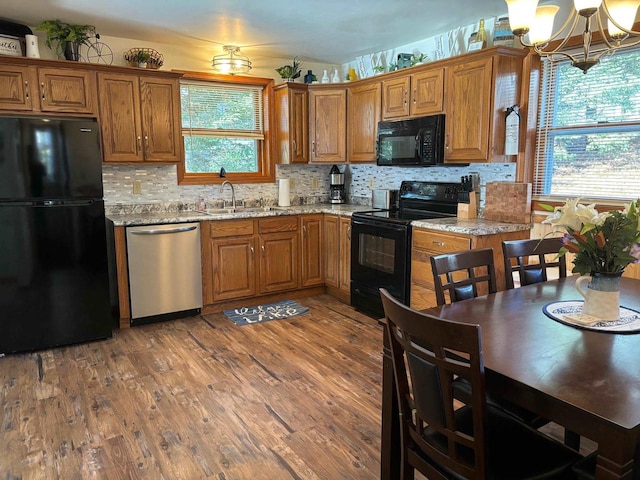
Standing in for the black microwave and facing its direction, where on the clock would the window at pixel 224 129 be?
The window is roughly at 2 o'clock from the black microwave.

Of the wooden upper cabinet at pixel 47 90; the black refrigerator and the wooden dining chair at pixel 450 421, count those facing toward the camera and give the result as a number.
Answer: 2

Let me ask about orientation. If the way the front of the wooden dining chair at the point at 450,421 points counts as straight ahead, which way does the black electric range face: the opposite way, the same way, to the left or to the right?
the opposite way

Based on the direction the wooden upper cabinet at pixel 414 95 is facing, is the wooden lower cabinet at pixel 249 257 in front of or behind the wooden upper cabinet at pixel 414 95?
in front

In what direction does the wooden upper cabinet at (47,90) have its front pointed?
toward the camera

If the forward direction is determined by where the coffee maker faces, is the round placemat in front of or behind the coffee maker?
in front

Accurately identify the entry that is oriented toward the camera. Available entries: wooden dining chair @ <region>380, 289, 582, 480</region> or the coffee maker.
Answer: the coffee maker

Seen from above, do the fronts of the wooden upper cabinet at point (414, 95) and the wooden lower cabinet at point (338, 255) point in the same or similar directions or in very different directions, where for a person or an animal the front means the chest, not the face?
same or similar directions

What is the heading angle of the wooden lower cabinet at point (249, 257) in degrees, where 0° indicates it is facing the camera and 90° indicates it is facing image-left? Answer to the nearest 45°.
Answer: approximately 315°

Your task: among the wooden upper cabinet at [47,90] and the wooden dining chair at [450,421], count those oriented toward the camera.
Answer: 1

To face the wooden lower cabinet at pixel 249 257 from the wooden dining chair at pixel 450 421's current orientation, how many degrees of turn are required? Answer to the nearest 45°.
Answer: approximately 90° to its left

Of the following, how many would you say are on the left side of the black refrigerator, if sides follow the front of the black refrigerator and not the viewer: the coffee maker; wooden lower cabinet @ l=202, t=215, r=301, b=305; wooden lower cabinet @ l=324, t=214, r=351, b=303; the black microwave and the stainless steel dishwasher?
5

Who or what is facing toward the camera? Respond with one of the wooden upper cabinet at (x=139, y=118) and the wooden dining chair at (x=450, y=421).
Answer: the wooden upper cabinet

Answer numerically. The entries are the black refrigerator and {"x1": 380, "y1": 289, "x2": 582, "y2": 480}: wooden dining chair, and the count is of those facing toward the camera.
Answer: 1
